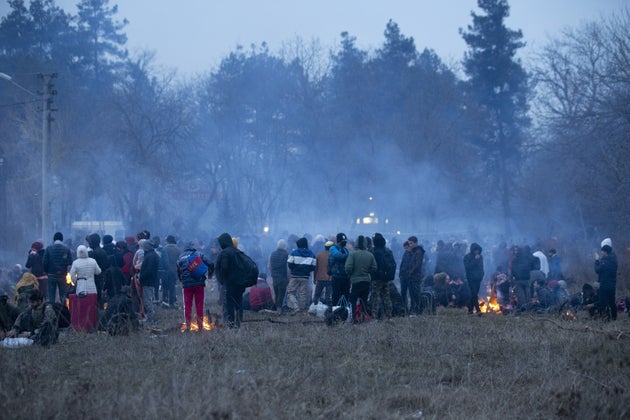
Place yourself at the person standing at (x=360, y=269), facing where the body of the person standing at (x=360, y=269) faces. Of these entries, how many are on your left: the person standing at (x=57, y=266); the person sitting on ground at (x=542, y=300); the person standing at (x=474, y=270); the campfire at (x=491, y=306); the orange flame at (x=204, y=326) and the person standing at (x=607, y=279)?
2

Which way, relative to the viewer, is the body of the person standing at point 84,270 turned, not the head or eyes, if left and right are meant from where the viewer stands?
facing away from the viewer

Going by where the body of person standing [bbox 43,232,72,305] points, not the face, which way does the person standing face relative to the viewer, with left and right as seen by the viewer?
facing away from the viewer

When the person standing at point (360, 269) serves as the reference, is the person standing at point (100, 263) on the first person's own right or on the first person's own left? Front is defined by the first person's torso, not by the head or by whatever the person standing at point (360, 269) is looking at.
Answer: on the first person's own left

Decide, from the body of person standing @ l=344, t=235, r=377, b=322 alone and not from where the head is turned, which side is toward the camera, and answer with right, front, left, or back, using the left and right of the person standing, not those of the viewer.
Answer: back

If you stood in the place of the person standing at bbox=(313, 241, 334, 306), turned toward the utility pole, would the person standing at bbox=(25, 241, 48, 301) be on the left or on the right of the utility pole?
left

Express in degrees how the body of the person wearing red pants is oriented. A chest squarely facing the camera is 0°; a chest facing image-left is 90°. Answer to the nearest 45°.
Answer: approximately 180°
